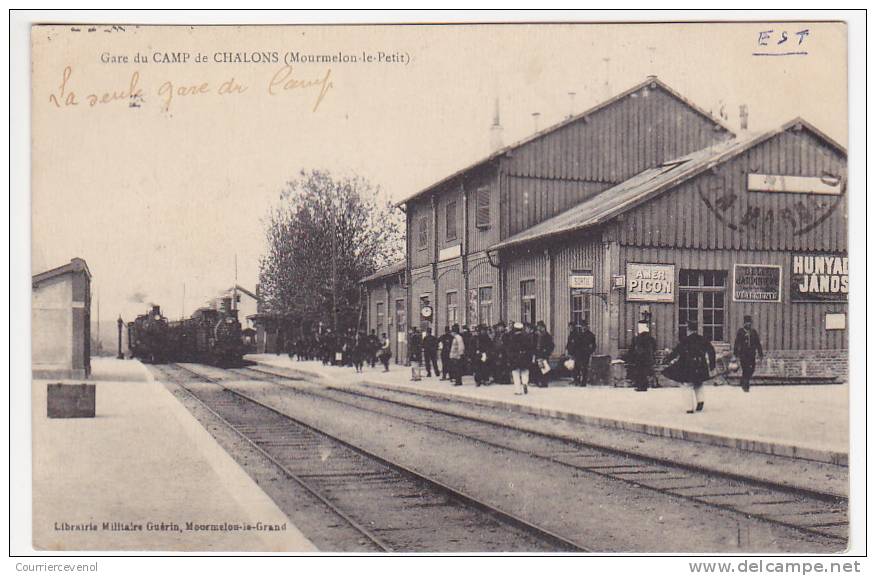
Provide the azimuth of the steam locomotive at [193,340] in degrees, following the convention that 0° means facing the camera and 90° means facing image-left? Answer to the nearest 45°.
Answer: approximately 315°

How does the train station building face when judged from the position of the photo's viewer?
facing the viewer and to the left of the viewer

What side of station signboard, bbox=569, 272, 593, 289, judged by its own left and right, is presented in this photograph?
front

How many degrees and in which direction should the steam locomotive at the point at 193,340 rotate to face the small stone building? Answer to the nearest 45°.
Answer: approximately 45° to its right
